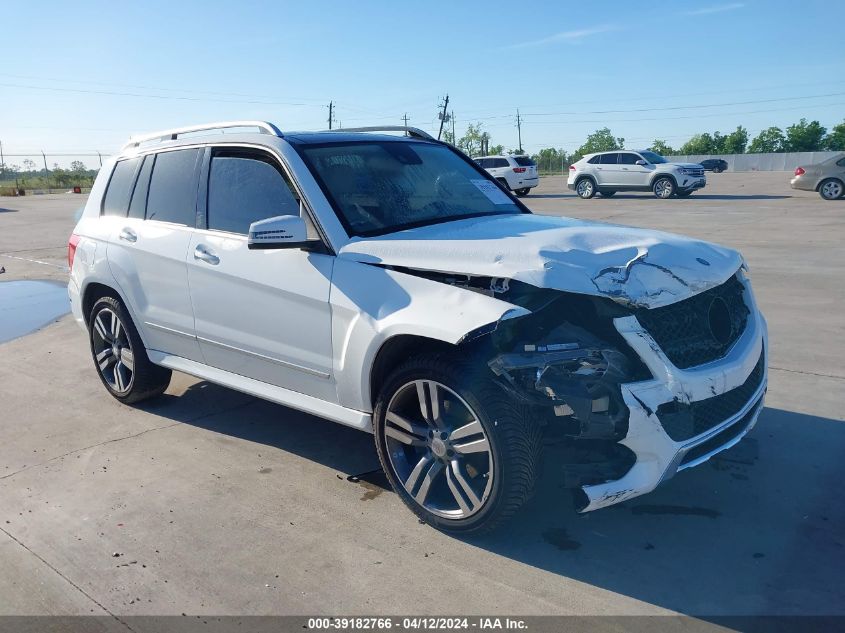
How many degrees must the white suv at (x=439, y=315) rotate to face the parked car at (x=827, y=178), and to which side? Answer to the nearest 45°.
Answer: approximately 90° to its left

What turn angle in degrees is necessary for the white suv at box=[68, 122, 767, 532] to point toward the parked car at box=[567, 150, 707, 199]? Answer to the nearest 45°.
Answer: approximately 135° to its left

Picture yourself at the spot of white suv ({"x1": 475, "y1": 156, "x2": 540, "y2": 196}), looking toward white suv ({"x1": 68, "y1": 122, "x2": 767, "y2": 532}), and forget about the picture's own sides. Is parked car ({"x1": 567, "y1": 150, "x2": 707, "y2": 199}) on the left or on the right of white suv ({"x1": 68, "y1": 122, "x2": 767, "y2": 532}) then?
left

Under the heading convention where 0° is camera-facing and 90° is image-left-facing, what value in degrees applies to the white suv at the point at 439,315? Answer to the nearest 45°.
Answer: approximately 315°

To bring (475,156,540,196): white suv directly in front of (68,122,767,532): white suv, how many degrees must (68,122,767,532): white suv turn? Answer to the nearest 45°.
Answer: approximately 135° to its left
